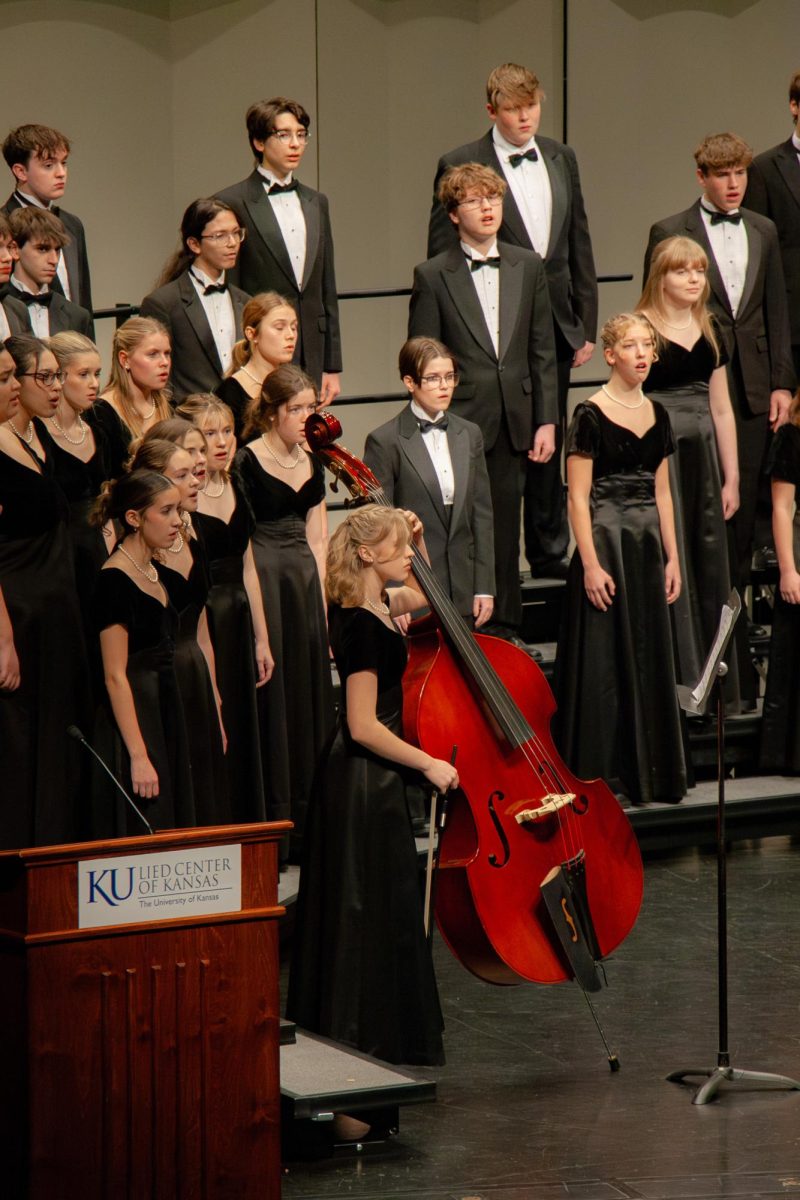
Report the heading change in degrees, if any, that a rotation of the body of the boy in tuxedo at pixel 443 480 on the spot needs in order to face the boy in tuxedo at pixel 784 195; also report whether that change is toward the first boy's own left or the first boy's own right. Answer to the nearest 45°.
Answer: approximately 90° to the first boy's own left

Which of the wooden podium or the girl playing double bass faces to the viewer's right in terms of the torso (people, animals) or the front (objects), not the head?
the girl playing double bass

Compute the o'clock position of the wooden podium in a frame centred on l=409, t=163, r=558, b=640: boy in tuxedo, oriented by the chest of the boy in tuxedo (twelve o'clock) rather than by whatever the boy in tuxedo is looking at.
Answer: The wooden podium is roughly at 2 o'clock from the boy in tuxedo.

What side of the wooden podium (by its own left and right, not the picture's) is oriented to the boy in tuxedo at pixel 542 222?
back

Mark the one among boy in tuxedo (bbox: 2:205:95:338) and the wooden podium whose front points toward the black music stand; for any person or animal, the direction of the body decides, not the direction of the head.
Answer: the boy in tuxedo

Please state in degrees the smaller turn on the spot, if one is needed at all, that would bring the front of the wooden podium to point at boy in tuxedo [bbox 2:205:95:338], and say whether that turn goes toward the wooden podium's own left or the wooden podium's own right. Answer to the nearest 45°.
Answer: approximately 180°

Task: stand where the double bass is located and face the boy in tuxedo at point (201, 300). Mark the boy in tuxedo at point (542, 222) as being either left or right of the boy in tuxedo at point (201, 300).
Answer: right

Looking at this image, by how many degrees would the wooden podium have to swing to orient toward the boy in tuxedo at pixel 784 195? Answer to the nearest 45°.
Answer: approximately 135° to its left
